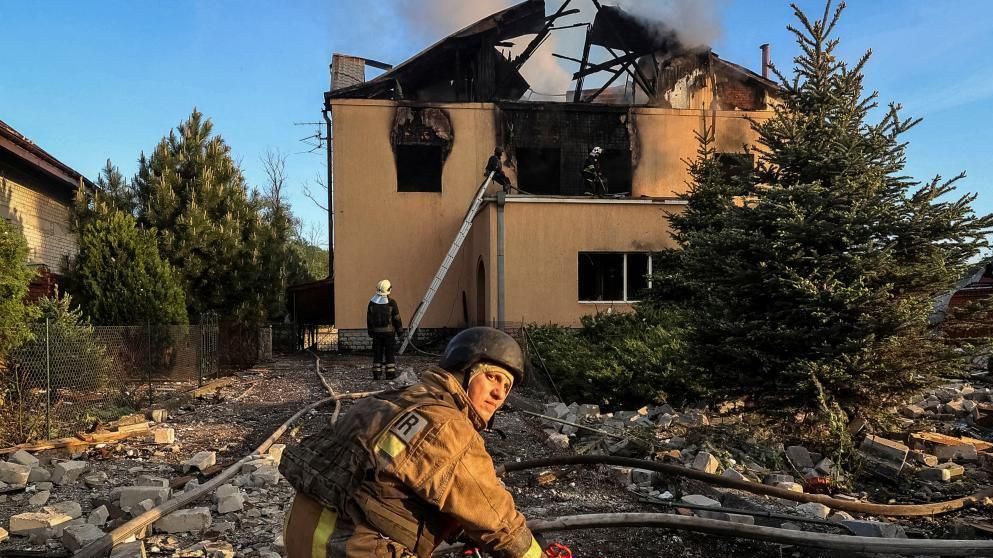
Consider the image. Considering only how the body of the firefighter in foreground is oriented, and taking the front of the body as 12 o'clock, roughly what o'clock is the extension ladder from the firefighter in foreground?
The extension ladder is roughly at 9 o'clock from the firefighter in foreground.

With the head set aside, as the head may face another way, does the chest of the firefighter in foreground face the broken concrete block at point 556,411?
no

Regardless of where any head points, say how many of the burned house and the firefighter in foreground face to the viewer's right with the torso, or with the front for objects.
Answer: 1

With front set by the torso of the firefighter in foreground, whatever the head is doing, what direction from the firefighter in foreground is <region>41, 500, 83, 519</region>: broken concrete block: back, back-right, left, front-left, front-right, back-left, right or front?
back-left

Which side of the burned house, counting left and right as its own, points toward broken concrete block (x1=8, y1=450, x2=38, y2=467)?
front

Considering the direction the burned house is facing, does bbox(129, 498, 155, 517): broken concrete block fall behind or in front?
in front

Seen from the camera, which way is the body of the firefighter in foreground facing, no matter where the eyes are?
to the viewer's right

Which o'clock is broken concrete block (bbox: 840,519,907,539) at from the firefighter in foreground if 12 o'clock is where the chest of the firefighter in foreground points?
The broken concrete block is roughly at 11 o'clock from the firefighter in foreground.

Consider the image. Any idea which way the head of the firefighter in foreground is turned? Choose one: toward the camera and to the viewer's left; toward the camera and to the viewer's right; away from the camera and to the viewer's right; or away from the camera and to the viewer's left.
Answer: toward the camera and to the viewer's right

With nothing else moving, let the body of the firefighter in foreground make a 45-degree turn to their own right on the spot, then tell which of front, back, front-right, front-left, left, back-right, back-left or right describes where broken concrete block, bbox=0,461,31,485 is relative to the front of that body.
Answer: back

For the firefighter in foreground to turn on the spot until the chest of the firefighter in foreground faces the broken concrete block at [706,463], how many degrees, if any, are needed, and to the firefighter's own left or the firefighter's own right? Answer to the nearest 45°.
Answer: approximately 45° to the firefighter's own left

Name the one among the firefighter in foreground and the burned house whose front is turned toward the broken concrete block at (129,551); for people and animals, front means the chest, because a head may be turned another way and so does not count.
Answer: the burned house

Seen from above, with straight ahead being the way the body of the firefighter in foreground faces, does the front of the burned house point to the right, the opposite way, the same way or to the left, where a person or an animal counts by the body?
to the right

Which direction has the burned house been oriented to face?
toward the camera

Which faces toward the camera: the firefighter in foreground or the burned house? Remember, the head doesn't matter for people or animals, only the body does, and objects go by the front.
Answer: the burned house

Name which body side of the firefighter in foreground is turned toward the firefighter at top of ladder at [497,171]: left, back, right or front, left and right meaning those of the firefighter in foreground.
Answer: left

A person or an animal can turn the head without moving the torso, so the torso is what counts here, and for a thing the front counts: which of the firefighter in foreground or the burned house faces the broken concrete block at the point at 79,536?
the burned house
